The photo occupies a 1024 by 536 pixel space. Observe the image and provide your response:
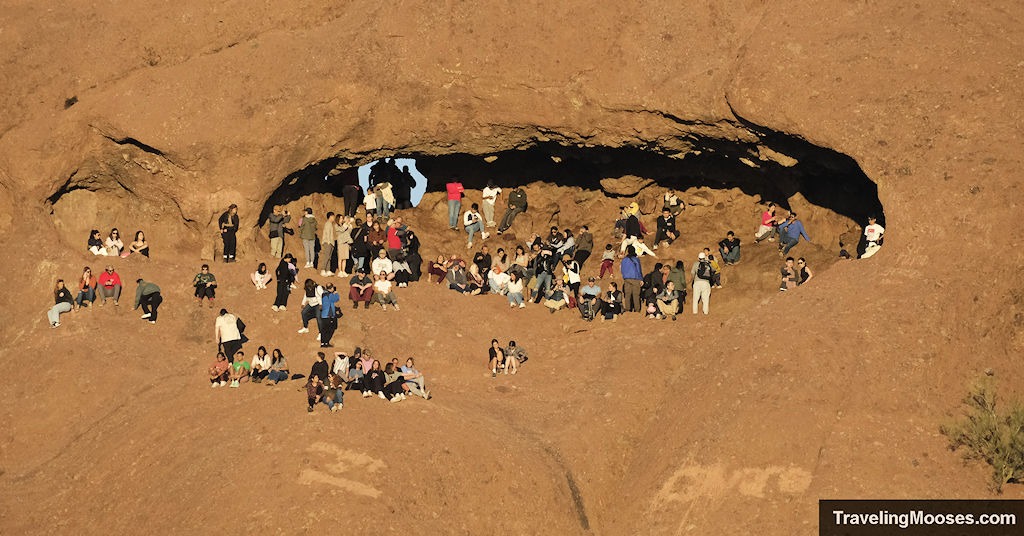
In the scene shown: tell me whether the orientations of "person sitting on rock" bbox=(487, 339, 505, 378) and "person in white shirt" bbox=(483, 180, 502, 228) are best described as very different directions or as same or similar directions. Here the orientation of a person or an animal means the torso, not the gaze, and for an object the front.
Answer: same or similar directions

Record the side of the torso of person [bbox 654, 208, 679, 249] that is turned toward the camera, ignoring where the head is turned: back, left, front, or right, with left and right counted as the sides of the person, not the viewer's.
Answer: front

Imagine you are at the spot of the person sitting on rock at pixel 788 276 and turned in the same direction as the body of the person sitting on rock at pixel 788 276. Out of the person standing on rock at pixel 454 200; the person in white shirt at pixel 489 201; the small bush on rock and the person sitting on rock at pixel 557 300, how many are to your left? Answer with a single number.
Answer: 1

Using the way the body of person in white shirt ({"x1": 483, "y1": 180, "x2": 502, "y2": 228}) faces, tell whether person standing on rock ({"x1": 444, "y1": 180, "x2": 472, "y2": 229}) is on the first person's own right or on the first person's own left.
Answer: on the first person's own right

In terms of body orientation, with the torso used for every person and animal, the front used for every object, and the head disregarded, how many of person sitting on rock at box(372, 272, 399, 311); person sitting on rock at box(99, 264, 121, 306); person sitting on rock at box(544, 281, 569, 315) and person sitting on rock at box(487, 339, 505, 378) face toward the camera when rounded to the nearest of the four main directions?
4

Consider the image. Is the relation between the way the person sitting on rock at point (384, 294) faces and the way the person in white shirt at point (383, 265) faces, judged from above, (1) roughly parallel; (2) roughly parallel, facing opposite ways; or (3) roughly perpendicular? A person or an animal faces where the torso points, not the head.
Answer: roughly parallel

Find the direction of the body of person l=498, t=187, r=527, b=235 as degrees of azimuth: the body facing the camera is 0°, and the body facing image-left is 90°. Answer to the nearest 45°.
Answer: approximately 45°

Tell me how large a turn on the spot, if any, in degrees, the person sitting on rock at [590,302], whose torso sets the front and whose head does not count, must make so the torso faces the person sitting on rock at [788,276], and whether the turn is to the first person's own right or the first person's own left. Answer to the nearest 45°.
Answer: approximately 90° to the first person's own left

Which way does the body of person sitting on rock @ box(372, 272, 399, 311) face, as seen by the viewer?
toward the camera

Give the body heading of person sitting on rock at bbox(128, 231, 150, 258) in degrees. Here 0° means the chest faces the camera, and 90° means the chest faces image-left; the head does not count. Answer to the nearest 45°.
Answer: approximately 45°

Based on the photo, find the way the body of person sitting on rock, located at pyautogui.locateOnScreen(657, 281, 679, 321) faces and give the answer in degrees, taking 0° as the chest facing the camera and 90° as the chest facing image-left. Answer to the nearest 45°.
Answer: approximately 0°

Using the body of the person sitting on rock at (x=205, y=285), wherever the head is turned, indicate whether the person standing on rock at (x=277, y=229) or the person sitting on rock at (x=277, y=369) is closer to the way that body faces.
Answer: the person sitting on rock

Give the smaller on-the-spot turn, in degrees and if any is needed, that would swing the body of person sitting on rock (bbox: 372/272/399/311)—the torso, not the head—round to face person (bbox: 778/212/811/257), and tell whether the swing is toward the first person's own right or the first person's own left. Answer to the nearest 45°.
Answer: approximately 90° to the first person's own left

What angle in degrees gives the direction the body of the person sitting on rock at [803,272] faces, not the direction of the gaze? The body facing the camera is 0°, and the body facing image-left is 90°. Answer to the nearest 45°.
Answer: approximately 45°
